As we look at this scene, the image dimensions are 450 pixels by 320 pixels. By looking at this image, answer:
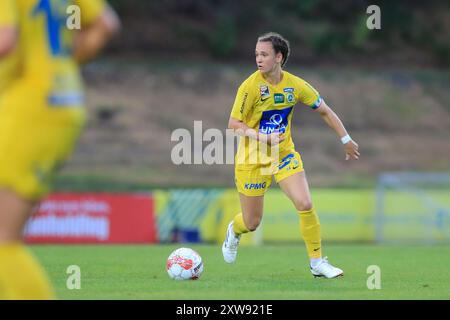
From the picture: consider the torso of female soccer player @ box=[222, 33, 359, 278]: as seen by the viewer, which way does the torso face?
toward the camera

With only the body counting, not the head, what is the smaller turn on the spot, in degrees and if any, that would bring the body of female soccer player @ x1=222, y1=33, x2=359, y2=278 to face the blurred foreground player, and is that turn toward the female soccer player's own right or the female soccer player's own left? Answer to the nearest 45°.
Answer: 0° — they already face them

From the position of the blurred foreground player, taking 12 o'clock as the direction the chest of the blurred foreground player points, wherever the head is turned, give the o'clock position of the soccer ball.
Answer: The soccer ball is roughly at 2 o'clock from the blurred foreground player.

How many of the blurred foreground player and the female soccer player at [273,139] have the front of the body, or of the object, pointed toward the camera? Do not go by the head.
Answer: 1

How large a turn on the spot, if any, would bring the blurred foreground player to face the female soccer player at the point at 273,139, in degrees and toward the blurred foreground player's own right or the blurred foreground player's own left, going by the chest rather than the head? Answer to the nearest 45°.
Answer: approximately 90° to the blurred foreground player's own right

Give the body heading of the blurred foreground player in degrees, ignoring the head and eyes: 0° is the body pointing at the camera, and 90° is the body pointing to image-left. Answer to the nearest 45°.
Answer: approximately 135°

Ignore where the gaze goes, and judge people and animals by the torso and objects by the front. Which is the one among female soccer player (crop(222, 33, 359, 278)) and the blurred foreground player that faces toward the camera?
the female soccer player
